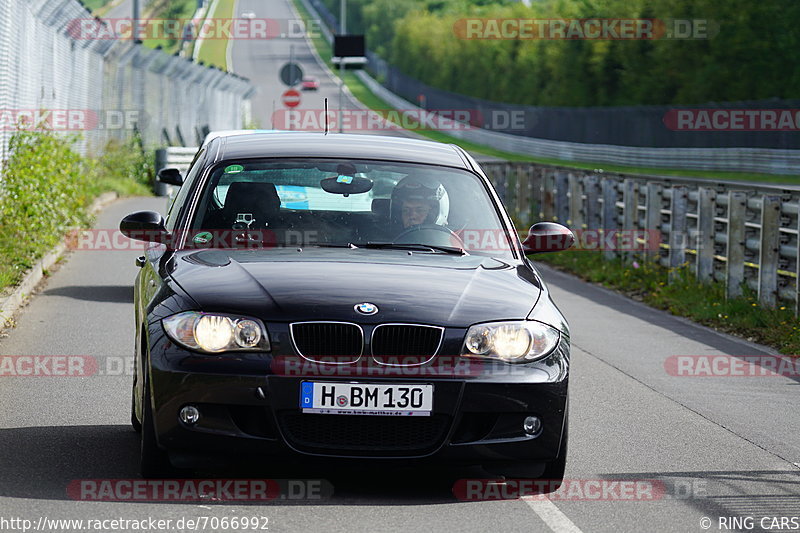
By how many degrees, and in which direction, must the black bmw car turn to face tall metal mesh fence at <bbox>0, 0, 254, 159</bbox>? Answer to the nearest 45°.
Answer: approximately 180°

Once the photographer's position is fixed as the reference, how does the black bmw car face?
facing the viewer

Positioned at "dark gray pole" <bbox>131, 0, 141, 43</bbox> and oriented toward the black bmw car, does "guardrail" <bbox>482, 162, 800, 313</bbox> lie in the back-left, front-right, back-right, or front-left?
front-left

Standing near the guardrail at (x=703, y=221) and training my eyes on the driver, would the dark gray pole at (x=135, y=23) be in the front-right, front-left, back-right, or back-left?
back-right

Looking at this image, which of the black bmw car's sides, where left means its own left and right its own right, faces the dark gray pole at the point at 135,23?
back
